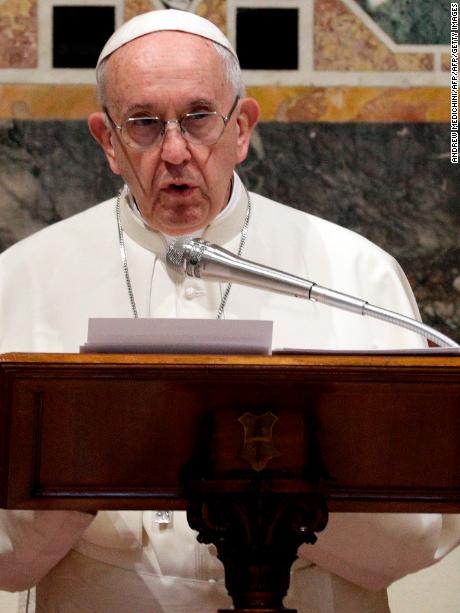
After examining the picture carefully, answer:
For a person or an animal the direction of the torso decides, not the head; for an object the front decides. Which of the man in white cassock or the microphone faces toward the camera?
the man in white cassock

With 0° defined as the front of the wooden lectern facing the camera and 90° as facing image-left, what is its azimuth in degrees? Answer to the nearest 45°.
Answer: approximately 0°

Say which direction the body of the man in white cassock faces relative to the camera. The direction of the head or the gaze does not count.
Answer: toward the camera

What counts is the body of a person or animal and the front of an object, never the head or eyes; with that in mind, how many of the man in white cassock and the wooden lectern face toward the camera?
2

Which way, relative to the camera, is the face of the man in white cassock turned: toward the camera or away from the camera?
toward the camera

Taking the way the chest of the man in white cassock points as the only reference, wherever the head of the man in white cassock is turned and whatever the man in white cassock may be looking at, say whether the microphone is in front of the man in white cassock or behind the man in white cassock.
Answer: in front

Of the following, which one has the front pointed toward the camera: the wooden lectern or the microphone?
the wooden lectern

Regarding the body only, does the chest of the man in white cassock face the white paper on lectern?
yes

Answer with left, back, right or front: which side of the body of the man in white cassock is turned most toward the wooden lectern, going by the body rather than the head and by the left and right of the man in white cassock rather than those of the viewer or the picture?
front

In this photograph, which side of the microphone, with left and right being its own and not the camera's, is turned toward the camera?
left

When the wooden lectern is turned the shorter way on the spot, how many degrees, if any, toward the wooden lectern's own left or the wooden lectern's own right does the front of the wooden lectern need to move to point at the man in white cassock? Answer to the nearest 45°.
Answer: approximately 180°
